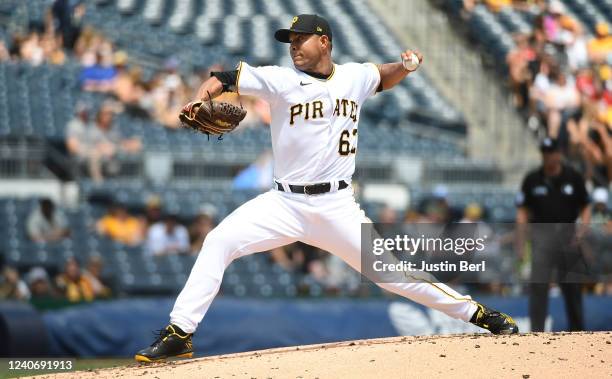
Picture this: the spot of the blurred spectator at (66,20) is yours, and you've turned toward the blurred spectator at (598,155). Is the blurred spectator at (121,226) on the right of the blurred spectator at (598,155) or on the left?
right

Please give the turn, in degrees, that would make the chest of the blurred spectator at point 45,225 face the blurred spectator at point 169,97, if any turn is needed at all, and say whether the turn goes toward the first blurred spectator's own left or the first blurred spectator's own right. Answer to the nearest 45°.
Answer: approximately 135° to the first blurred spectator's own left

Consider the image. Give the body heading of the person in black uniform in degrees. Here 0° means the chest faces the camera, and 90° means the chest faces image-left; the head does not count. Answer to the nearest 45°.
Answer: approximately 0°

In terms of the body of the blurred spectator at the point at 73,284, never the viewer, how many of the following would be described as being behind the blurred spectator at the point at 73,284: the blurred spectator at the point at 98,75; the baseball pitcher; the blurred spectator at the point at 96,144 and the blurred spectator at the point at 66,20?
3

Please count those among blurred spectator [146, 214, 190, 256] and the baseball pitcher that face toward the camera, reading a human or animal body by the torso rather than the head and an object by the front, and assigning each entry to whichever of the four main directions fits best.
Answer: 2
